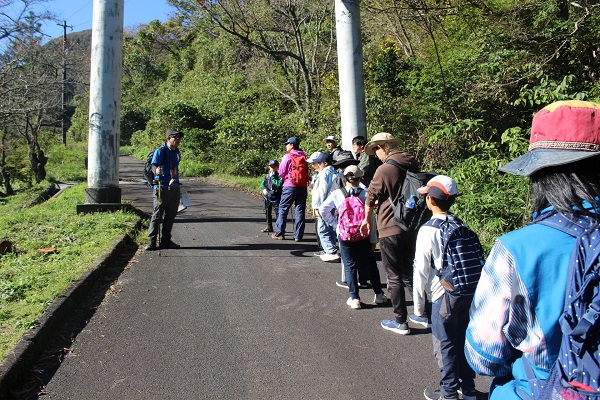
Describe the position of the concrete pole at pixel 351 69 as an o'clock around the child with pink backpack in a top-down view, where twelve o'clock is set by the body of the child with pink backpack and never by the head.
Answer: The concrete pole is roughly at 12 o'clock from the child with pink backpack.

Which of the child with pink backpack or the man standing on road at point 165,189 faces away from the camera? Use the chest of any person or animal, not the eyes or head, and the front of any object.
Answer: the child with pink backpack

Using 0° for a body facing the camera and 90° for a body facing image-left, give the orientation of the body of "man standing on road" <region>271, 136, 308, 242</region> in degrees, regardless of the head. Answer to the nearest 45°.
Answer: approximately 135°

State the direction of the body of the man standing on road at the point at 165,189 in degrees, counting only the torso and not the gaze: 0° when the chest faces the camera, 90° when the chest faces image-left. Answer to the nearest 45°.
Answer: approximately 315°

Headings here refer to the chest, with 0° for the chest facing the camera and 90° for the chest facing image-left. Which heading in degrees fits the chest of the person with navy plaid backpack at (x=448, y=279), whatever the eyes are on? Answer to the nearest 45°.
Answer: approximately 135°

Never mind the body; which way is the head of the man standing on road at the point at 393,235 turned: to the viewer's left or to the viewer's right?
to the viewer's left

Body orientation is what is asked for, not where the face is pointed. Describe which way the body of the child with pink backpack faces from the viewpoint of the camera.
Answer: away from the camera

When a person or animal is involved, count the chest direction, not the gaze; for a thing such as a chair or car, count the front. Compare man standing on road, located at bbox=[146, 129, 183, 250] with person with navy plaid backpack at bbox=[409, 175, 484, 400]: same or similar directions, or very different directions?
very different directions

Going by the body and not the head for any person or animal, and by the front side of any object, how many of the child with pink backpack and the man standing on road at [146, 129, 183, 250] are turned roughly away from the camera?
1

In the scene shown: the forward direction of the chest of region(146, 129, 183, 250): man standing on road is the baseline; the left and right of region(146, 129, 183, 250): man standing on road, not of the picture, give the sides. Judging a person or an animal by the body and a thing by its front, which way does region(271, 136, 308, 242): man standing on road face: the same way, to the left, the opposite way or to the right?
the opposite way
